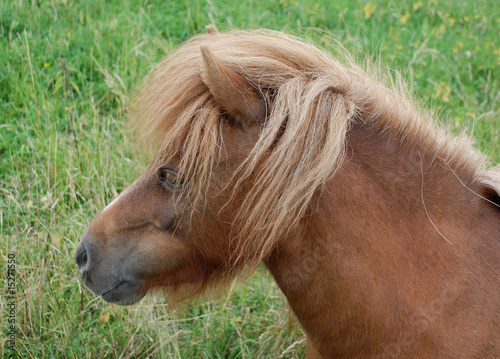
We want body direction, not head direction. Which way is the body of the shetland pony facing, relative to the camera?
to the viewer's left
